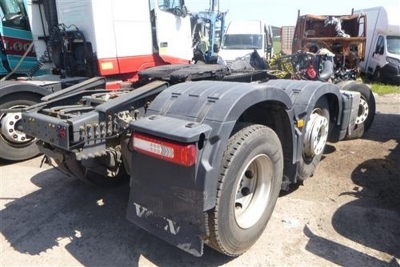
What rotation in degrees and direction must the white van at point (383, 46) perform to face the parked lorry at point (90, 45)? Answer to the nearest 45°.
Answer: approximately 45° to its right

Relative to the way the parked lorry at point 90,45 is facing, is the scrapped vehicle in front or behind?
in front

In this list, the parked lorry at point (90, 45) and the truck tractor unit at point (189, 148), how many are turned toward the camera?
0

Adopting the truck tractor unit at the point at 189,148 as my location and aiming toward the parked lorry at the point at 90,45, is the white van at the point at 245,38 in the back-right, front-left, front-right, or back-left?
front-right

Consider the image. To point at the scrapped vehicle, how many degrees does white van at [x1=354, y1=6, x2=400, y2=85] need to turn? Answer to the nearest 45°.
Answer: approximately 45° to its right

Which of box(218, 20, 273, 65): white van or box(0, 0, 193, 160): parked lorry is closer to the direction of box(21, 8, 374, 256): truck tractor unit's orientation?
the white van

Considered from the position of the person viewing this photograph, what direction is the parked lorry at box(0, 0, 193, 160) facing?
facing away from the viewer and to the right of the viewer

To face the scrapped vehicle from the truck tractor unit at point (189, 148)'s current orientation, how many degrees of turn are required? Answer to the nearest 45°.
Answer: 0° — it already faces it

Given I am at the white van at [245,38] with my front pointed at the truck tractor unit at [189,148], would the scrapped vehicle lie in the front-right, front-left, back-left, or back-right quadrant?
front-left

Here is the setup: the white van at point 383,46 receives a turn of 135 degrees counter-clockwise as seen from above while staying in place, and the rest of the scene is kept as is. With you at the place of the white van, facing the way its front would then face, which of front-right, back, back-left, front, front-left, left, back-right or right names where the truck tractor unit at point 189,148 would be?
back

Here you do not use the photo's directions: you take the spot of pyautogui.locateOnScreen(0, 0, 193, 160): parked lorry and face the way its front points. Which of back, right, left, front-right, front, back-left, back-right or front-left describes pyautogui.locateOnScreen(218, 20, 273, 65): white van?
front

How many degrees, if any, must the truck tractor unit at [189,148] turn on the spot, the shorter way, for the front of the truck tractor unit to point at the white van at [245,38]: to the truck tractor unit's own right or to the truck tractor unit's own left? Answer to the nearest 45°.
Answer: approximately 45° to the truck tractor unit's own left

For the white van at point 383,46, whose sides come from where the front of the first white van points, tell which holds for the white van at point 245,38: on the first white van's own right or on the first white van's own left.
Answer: on the first white van's own right

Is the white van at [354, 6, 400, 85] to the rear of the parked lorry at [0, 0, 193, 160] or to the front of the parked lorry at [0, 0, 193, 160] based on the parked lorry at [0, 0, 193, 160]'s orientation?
to the front
